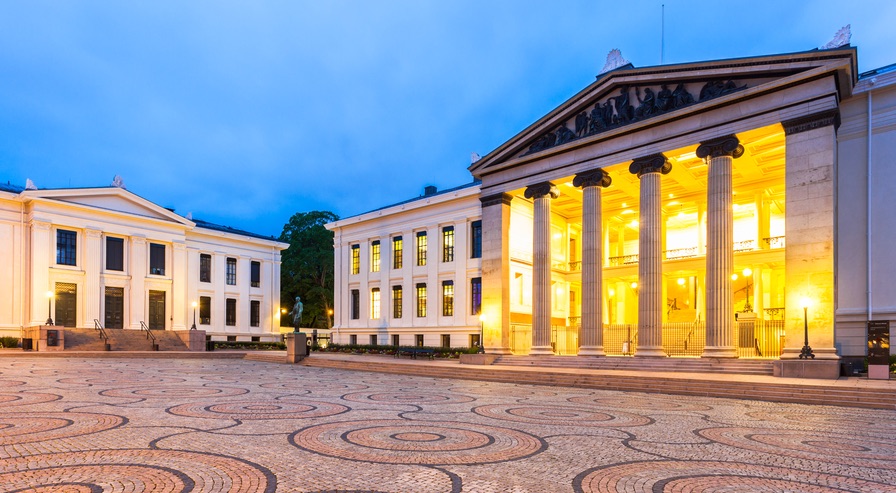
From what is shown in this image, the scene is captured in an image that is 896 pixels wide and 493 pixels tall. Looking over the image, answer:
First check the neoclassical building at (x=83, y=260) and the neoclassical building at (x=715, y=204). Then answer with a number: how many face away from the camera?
0

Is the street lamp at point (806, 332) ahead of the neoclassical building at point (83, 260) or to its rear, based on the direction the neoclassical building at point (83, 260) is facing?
ahead

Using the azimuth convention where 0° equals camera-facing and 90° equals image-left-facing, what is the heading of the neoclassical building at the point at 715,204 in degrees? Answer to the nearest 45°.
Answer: approximately 45°

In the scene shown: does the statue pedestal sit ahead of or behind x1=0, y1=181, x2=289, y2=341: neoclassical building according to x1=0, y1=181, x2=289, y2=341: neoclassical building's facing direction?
ahead

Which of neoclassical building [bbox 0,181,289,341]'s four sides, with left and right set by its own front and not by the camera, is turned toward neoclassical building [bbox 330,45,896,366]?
front
